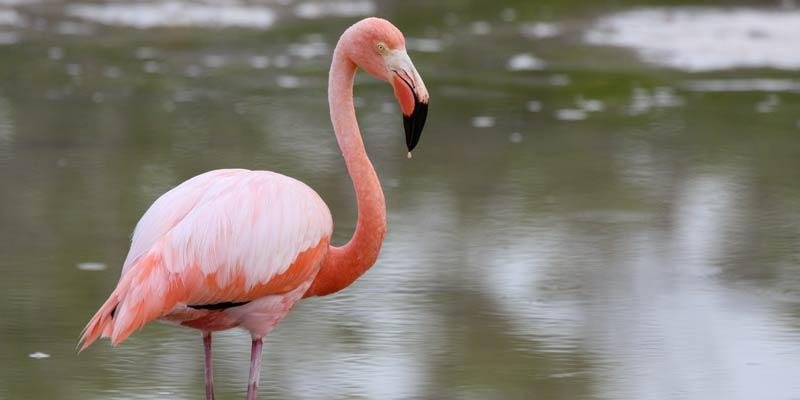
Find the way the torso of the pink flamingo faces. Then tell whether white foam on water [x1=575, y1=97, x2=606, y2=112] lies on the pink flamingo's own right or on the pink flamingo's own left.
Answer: on the pink flamingo's own left

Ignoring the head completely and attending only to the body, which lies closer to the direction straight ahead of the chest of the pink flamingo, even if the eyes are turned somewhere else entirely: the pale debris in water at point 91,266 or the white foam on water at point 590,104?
the white foam on water

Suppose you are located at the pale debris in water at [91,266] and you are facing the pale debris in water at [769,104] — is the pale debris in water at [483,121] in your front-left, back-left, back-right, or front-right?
front-left

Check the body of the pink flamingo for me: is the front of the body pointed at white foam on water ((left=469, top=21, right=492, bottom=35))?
no

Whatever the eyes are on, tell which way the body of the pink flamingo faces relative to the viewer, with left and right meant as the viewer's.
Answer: facing to the right of the viewer

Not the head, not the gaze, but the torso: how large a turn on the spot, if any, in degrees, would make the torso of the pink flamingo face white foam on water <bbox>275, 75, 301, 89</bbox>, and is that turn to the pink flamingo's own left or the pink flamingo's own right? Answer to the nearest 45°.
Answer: approximately 90° to the pink flamingo's own left

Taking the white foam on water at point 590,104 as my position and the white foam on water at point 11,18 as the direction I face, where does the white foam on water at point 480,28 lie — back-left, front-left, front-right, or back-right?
front-right

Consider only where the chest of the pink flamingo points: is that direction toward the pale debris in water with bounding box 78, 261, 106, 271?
no

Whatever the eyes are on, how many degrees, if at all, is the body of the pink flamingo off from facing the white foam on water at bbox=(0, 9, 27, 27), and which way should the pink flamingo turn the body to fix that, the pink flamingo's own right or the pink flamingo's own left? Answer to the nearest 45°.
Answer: approximately 90° to the pink flamingo's own left
